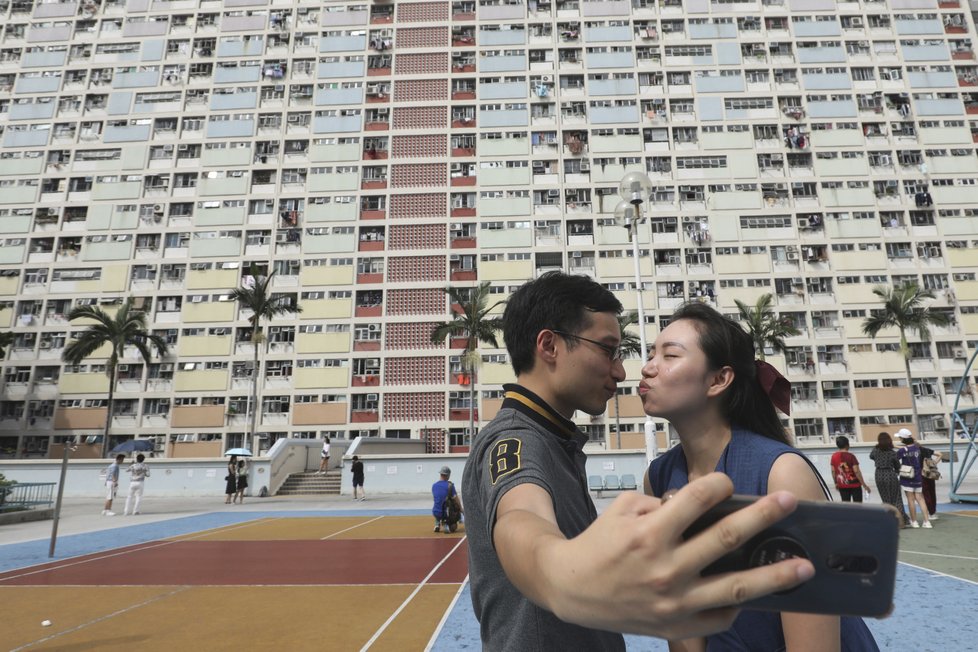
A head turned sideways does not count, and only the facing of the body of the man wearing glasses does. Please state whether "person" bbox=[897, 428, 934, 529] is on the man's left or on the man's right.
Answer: on the man's left

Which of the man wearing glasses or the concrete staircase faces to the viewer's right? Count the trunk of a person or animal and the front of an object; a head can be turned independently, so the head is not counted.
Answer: the man wearing glasses

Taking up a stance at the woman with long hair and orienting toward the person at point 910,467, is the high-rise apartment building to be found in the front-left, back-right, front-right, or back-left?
front-left

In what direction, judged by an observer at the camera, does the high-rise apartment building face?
facing the viewer

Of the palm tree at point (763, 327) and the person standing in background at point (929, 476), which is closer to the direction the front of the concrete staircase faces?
the person standing in background

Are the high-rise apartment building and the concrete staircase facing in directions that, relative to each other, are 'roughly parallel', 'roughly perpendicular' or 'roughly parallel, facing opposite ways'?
roughly parallel

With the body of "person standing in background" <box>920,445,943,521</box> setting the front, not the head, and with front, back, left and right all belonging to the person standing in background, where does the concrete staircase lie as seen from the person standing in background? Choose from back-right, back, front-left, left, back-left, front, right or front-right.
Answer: left

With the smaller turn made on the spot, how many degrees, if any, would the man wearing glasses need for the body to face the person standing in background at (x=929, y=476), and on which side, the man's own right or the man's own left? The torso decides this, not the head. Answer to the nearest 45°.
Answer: approximately 45° to the man's own left

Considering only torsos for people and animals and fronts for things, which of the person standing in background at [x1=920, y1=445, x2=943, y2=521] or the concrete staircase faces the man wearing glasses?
the concrete staircase

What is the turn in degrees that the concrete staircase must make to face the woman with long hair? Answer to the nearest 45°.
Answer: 0° — it already faces them

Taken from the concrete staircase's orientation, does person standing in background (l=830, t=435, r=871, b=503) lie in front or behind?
in front

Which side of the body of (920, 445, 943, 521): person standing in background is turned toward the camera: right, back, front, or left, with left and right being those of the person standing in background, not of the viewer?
back

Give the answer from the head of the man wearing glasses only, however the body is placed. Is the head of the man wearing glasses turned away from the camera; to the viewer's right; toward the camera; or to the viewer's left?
to the viewer's right

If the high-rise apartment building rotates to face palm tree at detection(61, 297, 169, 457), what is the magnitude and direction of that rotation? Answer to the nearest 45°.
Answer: approximately 90° to its right

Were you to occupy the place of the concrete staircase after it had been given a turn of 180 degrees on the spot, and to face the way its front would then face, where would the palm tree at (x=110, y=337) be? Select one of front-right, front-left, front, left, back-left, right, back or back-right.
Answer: front-left

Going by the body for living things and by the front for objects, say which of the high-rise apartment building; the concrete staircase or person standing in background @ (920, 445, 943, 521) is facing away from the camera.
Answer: the person standing in background
